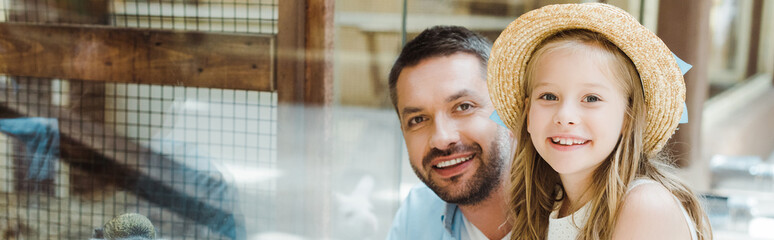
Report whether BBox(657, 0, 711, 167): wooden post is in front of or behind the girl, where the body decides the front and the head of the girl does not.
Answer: behind

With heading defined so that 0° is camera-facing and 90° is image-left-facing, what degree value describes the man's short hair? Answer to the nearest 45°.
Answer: approximately 0°

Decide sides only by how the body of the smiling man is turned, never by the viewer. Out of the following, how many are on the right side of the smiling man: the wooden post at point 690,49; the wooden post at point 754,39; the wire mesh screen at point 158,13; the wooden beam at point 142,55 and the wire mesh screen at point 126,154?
3

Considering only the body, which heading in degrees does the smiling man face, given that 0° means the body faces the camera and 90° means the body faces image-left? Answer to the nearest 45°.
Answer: approximately 0°

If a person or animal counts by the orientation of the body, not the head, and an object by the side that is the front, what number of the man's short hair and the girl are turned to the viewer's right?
0

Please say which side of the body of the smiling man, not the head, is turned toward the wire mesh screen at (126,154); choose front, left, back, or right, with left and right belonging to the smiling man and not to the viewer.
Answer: right

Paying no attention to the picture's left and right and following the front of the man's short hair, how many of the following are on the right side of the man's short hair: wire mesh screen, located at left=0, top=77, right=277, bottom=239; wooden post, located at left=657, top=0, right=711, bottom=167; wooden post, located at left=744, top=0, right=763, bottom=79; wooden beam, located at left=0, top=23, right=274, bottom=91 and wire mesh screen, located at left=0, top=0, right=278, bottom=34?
3

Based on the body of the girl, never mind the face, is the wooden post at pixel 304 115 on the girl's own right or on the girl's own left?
on the girl's own right

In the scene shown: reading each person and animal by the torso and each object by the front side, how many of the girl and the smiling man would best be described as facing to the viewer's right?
0

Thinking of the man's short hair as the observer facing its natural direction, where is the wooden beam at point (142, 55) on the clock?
The wooden beam is roughly at 3 o'clock from the man's short hair.

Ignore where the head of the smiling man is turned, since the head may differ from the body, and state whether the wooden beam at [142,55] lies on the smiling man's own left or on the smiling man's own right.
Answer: on the smiling man's own right
